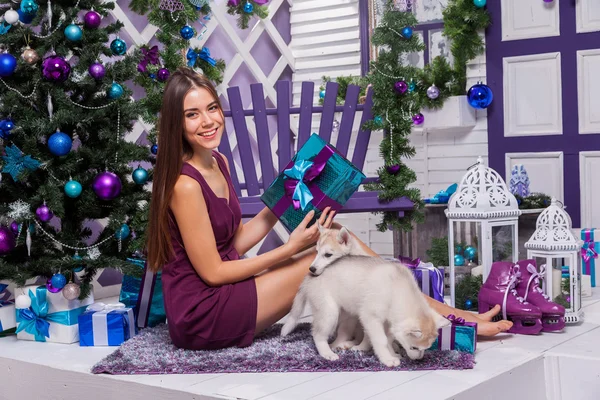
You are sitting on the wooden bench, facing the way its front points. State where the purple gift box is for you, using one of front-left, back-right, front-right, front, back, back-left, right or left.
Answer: front-left

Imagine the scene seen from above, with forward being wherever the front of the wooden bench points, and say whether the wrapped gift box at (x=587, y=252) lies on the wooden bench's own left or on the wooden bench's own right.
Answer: on the wooden bench's own left

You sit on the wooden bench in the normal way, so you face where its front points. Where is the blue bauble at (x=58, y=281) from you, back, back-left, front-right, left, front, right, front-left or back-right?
front-right

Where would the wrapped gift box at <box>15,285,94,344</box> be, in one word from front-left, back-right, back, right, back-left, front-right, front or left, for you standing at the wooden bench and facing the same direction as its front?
front-right

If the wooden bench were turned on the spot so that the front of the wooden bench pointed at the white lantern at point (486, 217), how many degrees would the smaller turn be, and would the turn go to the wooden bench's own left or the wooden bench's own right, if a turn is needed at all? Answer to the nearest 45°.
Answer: approximately 45° to the wooden bench's own left

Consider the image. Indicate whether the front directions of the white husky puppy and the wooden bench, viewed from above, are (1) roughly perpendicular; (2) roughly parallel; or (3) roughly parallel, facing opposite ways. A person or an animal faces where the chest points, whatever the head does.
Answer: roughly perpendicular

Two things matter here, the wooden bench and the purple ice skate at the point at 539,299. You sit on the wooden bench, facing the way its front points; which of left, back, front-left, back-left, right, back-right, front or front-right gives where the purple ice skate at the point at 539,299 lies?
front-left

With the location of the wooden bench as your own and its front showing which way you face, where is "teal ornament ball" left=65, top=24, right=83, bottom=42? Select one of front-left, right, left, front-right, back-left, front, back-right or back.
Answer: front-right

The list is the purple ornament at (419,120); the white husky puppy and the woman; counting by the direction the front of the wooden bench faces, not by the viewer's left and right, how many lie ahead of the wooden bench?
2

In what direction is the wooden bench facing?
toward the camera

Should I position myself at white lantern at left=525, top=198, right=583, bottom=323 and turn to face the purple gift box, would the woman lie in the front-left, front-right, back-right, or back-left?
front-left
